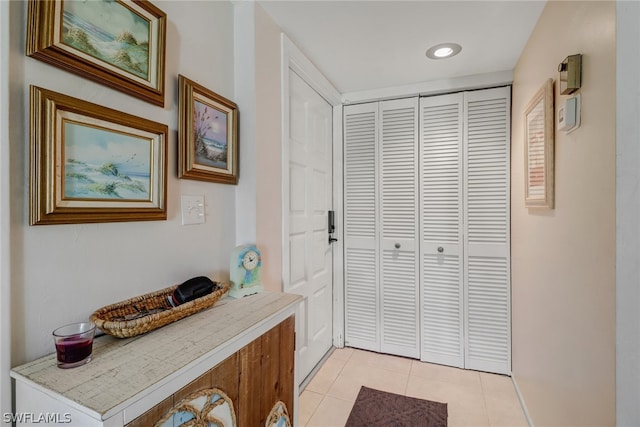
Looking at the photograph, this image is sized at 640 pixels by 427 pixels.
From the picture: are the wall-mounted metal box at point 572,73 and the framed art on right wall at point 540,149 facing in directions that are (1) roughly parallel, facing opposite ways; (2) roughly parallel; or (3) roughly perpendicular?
roughly parallel

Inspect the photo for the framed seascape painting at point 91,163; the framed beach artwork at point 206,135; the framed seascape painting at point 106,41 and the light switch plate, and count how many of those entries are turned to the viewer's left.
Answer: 0

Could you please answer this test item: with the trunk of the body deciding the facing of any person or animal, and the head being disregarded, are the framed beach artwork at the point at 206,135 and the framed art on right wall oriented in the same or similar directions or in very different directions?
very different directions

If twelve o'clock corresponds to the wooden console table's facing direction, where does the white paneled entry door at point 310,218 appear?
The white paneled entry door is roughly at 9 o'clock from the wooden console table.

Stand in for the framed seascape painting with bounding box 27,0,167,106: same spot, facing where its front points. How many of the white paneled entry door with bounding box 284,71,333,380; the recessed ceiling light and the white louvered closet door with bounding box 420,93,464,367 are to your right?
0

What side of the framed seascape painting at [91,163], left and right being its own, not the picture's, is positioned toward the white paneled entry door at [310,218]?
left

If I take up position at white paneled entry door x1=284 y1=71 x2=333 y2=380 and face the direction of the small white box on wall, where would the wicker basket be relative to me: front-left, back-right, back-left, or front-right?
front-right

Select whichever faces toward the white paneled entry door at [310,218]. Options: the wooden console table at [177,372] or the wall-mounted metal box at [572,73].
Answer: the wall-mounted metal box

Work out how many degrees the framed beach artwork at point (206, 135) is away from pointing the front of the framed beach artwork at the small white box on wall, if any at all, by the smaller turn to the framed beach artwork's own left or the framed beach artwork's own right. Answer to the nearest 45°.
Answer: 0° — it already faces it

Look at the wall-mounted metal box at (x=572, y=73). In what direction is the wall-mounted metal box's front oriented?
to the viewer's left

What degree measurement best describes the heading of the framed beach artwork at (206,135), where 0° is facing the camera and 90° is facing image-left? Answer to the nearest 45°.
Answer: approximately 315°

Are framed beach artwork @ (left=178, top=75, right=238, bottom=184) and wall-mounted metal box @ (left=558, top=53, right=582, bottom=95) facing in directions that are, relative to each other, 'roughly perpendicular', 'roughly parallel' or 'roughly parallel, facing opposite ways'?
roughly parallel, facing opposite ways

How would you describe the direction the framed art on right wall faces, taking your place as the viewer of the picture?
facing to the left of the viewer

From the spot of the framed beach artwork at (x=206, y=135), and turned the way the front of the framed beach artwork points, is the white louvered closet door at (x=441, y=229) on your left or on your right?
on your left

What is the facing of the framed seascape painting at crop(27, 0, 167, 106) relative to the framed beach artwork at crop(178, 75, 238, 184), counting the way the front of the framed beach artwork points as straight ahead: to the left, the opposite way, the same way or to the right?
the same way
